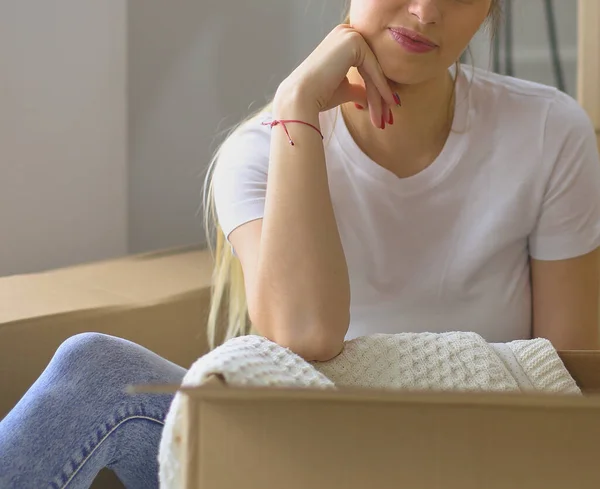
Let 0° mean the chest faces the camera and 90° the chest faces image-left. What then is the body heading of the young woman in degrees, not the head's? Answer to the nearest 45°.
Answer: approximately 0°
